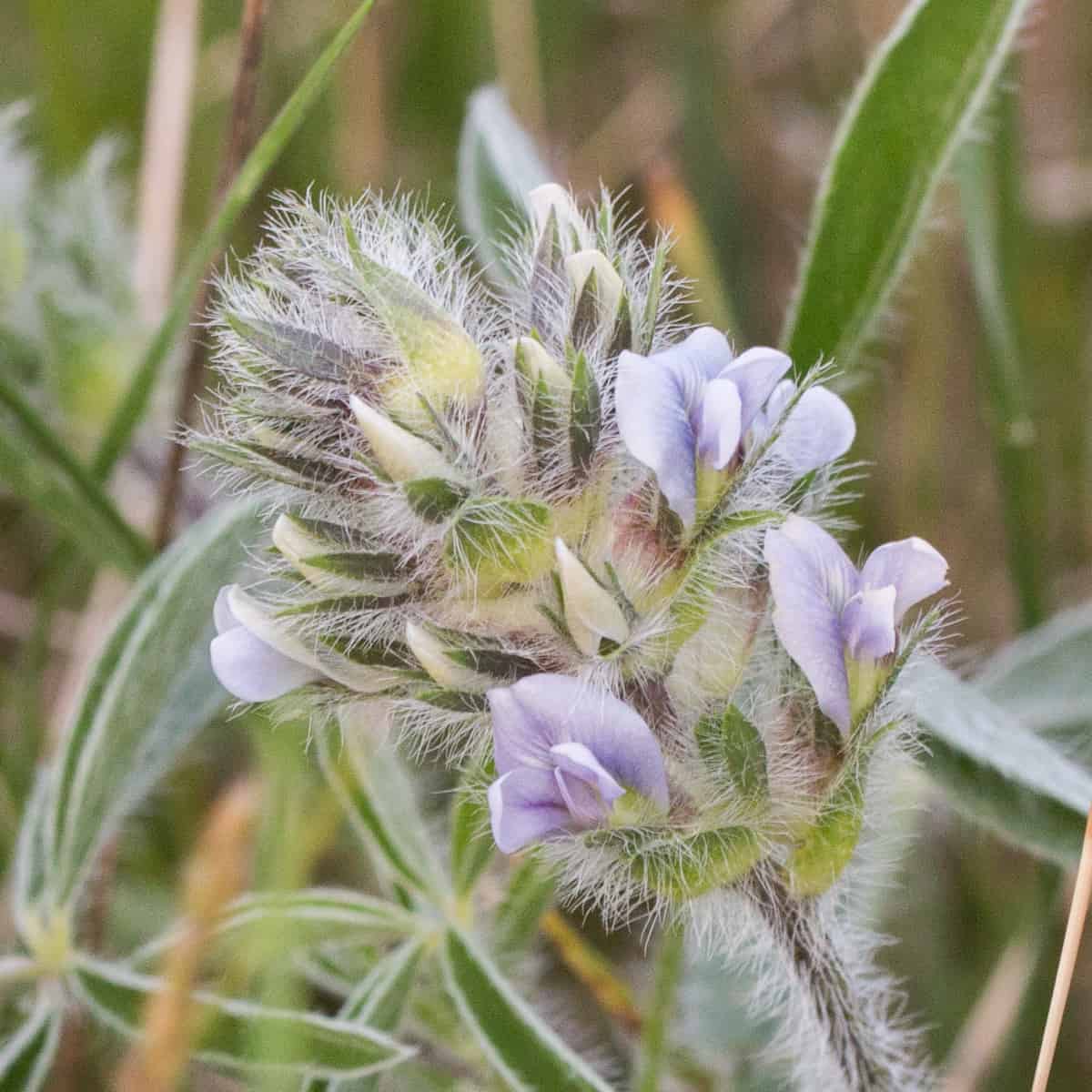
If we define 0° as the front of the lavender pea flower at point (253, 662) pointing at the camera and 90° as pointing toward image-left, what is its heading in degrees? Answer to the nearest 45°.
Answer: approximately 90°

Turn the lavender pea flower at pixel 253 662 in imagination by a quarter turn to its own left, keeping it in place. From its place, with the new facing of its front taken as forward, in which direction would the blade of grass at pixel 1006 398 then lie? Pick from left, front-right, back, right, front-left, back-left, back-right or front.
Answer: back-left

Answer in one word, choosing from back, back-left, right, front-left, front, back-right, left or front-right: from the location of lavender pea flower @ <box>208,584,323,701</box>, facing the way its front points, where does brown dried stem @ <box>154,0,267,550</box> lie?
right
